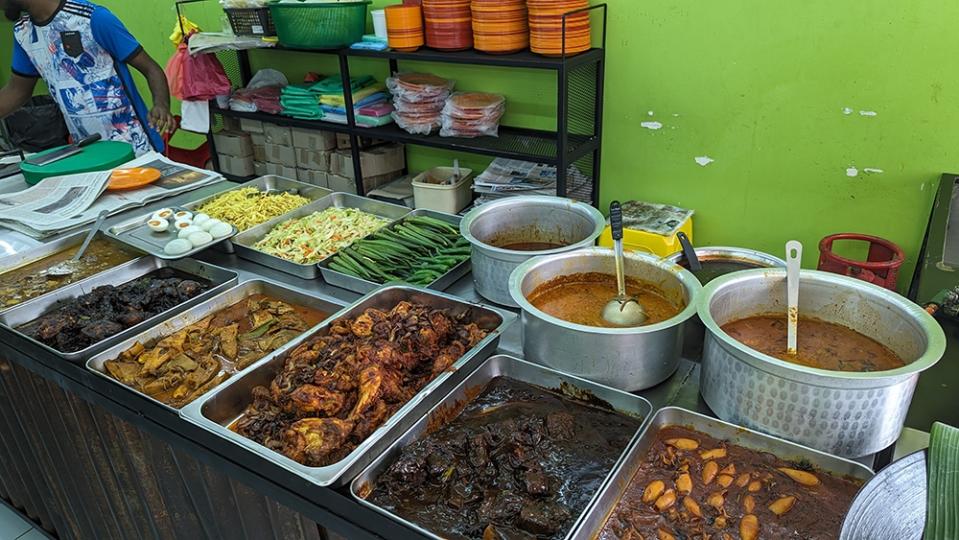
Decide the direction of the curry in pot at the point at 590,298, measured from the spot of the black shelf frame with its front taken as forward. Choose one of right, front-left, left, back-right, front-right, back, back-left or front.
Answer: front-left

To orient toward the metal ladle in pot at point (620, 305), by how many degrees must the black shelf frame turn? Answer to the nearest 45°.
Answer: approximately 45° to its left

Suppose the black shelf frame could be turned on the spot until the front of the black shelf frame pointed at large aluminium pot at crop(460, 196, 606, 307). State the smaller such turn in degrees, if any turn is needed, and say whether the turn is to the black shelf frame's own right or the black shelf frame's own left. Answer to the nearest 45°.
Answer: approximately 45° to the black shelf frame's own left

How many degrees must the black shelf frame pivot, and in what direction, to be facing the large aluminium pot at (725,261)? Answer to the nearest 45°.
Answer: approximately 45° to its left

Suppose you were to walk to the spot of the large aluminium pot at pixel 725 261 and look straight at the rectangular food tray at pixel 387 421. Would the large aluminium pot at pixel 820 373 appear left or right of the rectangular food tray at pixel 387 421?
left

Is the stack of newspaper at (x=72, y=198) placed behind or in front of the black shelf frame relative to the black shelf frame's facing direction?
in front

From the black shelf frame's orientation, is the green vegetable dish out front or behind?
out front

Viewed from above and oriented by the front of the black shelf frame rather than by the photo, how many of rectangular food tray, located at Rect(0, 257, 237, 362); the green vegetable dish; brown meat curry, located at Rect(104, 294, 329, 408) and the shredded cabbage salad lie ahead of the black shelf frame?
4

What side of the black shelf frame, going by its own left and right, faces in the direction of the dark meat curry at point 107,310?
front

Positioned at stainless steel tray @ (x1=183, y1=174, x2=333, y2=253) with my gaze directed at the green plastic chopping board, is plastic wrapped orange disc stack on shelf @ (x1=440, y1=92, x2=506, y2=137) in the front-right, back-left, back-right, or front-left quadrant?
back-right

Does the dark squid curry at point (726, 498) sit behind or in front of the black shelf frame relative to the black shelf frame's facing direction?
in front
